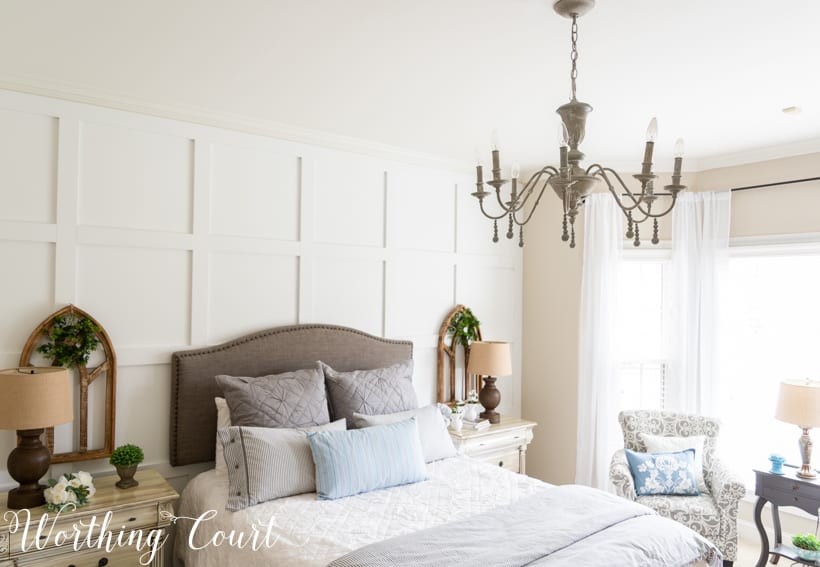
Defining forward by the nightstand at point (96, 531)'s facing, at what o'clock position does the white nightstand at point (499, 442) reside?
The white nightstand is roughly at 10 o'clock from the nightstand.

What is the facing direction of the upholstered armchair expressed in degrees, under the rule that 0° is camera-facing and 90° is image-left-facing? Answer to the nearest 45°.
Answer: approximately 0°

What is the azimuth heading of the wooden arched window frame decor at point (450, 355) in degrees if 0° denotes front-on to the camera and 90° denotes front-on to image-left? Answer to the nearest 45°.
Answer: approximately 315°

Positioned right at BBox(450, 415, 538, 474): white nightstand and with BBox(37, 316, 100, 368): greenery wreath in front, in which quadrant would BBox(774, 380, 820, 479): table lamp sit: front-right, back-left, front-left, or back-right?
back-left

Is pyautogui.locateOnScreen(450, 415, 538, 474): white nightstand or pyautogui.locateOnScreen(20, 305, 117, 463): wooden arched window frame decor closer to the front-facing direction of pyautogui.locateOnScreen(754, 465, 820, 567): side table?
the wooden arched window frame decor
